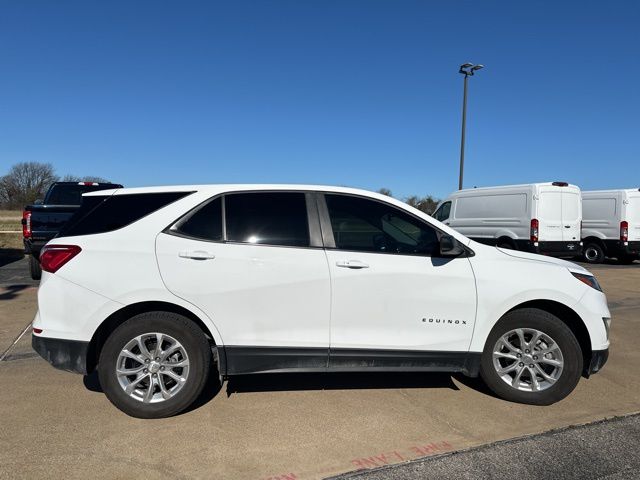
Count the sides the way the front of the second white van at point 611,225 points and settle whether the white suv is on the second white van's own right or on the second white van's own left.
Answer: on the second white van's own left

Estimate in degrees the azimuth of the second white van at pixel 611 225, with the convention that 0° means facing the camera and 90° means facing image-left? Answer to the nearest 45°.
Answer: approximately 135°

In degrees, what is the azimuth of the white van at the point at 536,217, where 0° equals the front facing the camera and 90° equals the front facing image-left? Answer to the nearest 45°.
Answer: approximately 135°

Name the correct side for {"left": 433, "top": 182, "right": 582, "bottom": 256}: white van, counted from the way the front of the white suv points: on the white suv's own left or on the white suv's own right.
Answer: on the white suv's own left

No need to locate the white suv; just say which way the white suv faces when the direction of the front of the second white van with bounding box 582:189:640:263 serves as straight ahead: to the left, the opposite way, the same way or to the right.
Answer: to the right

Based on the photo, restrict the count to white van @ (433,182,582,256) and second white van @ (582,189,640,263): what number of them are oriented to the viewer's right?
0

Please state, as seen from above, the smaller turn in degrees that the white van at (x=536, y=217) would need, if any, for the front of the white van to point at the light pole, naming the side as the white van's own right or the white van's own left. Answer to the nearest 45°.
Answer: approximately 45° to the white van's own right

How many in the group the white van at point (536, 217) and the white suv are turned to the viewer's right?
1

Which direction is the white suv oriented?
to the viewer's right

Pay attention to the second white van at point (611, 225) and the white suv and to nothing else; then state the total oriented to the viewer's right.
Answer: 1

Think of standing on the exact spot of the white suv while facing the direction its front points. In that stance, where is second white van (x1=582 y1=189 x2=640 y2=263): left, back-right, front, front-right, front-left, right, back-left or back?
front-left

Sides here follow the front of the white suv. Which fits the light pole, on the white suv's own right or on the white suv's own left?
on the white suv's own left

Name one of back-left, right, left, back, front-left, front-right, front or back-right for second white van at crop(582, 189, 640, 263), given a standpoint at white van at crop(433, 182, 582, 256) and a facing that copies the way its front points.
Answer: right

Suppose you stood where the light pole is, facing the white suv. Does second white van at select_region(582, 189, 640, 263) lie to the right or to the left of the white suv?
left

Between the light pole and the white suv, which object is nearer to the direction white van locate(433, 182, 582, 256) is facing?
the light pole

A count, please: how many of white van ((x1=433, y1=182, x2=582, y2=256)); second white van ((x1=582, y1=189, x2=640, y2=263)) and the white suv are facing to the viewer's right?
1
